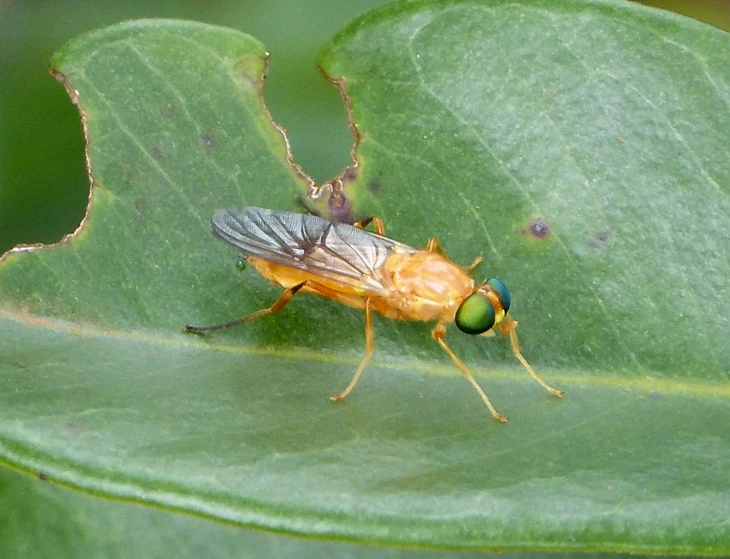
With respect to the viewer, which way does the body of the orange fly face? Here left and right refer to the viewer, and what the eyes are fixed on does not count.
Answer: facing the viewer and to the right of the viewer
